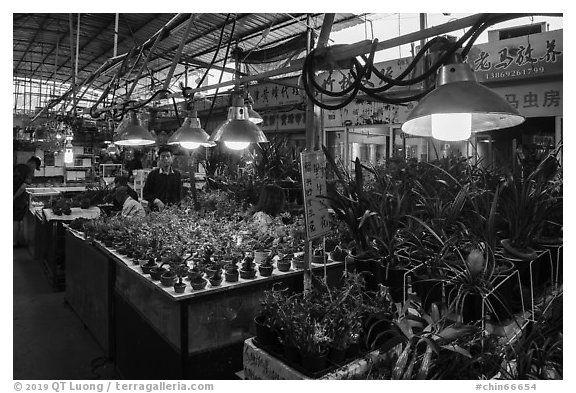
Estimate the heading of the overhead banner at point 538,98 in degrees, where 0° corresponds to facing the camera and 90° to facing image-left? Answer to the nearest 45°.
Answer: approximately 45°

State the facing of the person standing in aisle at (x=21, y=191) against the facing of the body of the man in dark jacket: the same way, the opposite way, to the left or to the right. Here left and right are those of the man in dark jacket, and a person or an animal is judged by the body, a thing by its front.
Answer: to the left

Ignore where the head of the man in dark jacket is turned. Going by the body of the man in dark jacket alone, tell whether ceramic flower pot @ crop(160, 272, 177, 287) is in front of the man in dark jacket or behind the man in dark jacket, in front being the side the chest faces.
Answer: in front

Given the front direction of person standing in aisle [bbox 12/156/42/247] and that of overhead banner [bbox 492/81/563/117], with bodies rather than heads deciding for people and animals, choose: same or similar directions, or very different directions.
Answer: very different directions

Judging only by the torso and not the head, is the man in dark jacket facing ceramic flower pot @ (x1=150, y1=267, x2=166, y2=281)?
yes

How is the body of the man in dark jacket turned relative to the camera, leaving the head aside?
toward the camera

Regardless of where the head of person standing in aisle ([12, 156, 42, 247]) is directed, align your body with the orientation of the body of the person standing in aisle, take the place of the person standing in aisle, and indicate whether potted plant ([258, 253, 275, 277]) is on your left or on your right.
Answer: on your right

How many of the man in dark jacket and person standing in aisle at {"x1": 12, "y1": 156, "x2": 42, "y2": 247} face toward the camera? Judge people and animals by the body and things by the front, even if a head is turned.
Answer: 1

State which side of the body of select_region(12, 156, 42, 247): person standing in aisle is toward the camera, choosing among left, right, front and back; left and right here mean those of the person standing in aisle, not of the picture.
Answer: right

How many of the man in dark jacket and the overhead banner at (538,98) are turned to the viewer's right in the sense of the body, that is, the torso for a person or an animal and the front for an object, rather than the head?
0
